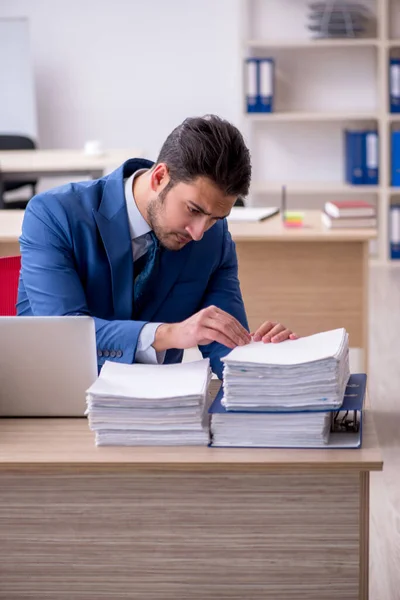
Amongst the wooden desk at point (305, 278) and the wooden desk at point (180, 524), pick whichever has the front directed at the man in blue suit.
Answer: the wooden desk at point (180, 524)

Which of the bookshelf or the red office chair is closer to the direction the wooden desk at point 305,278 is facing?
the bookshelf

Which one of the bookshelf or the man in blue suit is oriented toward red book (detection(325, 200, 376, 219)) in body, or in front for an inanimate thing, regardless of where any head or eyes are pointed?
the bookshelf

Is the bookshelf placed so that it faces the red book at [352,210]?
yes

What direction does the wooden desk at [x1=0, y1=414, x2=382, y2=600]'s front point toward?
away from the camera

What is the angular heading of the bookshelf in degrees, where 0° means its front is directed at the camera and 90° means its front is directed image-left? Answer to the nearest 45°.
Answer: approximately 0°

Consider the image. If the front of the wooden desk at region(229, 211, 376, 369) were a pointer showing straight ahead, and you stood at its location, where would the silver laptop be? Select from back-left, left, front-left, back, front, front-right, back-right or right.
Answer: back

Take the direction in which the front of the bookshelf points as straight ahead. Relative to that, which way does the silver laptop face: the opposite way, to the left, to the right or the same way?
the opposite way

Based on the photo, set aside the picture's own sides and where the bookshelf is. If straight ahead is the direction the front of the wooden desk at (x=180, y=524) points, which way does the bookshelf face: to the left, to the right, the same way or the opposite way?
the opposite way

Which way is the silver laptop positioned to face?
away from the camera
